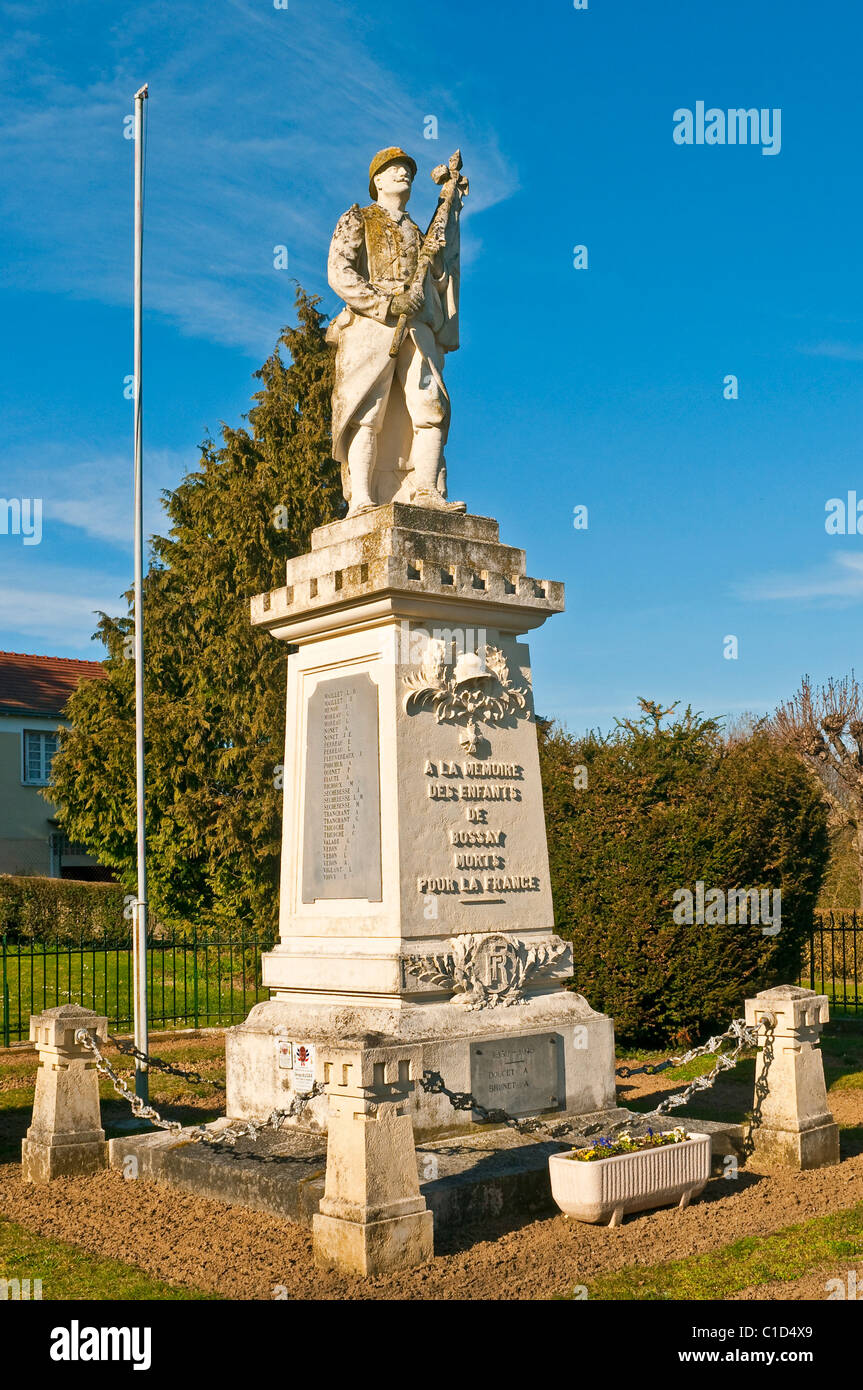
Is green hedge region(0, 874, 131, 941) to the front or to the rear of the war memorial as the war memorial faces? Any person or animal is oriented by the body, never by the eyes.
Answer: to the rear

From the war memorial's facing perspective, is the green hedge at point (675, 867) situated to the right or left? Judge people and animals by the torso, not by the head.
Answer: on its left

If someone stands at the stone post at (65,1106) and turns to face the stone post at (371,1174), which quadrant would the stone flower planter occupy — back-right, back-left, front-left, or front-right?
front-left

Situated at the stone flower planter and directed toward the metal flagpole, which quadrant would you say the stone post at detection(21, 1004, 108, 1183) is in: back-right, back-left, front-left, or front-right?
front-left

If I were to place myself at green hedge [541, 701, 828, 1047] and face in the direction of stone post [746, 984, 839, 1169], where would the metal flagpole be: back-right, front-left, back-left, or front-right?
front-right

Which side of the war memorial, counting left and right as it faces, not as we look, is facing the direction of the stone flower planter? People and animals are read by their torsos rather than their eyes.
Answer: front

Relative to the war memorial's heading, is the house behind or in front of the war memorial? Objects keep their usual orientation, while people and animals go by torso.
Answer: behind

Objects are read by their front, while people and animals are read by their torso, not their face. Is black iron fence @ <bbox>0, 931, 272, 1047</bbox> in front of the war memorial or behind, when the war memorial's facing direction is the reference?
behind
